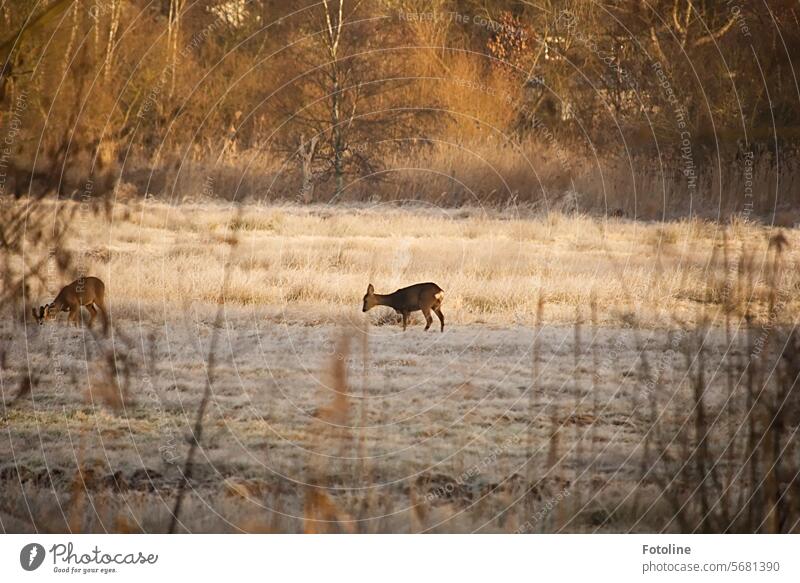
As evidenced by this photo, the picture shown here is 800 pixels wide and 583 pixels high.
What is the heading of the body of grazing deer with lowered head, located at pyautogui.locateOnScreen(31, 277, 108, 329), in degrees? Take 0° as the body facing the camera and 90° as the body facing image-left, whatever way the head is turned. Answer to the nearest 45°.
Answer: approximately 90°

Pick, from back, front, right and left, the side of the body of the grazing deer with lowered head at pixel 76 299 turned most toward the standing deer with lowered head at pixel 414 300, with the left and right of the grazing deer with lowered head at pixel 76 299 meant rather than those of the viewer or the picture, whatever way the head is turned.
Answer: back
